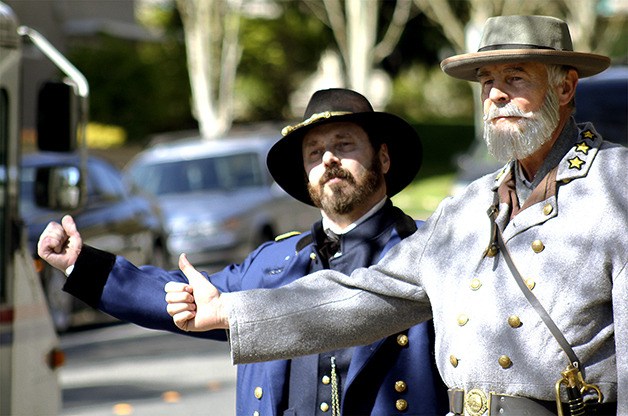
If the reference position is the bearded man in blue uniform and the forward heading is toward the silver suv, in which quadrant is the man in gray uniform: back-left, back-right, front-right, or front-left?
back-right

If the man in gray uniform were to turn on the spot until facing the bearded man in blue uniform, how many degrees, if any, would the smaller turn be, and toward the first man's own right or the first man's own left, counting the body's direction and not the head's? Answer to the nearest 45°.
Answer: approximately 90° to the first man's own right

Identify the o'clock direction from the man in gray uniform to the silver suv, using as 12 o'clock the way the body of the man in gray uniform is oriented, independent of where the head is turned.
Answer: The silver suv is roughly at 4 o'clock from the man in gray uniform.

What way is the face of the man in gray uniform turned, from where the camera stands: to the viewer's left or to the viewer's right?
to the viewer's left

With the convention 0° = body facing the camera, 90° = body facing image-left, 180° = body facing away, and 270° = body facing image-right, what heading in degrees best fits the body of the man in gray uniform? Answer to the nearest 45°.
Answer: approximately 45°
